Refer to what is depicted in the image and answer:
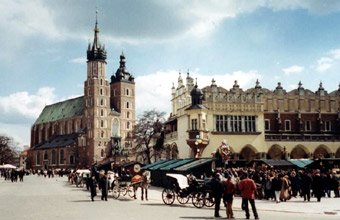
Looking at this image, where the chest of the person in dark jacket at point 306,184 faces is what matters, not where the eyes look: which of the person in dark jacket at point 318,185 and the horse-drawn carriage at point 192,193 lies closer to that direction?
the person in dark jacket

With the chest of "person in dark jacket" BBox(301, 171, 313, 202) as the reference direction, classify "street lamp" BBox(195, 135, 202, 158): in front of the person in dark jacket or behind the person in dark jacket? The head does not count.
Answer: in front

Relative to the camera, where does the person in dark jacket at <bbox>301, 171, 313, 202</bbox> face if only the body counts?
away from the camera

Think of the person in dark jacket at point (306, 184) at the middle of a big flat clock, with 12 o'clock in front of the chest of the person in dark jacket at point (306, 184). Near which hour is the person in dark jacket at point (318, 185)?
the person in dark jacket at point (318, 185) is roughly at 3 o'clock from the person in dark jacket at point (306, 184).

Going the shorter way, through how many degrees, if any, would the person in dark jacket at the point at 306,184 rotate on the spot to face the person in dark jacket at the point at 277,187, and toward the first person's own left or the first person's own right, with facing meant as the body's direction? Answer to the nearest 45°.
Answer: approximately 135° to the first person's own left

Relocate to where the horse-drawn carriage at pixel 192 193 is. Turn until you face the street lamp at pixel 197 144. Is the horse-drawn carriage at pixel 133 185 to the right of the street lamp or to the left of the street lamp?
left
